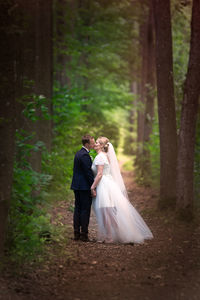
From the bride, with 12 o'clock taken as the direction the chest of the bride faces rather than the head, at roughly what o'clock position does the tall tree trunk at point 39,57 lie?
The tall tree trunk is roughly at 2 o'clock from the bride.

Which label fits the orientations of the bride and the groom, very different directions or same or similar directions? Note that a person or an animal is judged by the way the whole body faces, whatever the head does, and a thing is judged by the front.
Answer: very different directions

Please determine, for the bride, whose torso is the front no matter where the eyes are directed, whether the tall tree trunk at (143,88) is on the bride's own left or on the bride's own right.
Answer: on the bride's own right

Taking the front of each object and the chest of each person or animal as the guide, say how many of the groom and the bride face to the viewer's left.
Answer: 1

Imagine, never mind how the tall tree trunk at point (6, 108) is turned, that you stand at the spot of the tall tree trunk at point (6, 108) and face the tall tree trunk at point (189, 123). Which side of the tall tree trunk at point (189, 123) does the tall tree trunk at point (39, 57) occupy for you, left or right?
left

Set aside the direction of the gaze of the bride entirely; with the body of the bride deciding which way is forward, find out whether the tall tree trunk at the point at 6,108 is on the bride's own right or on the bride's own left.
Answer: on the bride's own left

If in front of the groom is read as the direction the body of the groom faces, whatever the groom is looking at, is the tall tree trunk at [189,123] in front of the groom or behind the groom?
in front

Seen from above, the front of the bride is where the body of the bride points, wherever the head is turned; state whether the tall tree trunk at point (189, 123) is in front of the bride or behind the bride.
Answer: behind

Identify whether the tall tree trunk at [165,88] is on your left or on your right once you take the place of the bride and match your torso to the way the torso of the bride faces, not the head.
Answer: on your right

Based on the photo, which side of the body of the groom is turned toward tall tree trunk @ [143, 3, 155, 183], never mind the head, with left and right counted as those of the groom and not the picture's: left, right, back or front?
left

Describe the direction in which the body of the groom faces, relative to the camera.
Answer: to the viewer's right

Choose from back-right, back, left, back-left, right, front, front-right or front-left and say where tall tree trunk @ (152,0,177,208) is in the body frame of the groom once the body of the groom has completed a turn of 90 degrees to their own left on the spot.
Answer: front-right

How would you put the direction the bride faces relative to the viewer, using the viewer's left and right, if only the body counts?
facing to the left of the viewer
